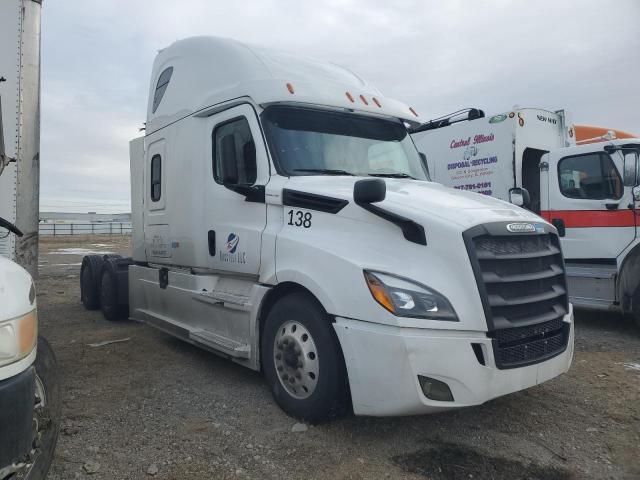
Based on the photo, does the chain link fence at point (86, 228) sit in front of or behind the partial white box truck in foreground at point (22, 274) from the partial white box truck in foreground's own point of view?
behind

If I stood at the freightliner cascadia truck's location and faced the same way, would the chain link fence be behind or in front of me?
behind

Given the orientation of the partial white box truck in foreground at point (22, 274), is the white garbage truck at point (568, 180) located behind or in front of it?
behind

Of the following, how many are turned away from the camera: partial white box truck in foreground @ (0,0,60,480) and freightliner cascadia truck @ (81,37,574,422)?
0

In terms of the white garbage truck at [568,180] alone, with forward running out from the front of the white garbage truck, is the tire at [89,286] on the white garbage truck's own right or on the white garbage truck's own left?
on the white garbage truck's own right

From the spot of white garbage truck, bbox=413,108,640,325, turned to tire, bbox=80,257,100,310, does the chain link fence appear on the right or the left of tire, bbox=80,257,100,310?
right

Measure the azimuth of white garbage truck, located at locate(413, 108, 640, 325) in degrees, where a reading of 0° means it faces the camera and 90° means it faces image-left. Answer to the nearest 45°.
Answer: approximately 315°

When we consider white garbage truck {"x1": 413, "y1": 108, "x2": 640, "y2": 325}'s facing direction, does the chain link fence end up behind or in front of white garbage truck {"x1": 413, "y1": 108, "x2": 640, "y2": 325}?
behind

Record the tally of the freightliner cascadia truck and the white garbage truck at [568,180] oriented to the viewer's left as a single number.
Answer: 0
